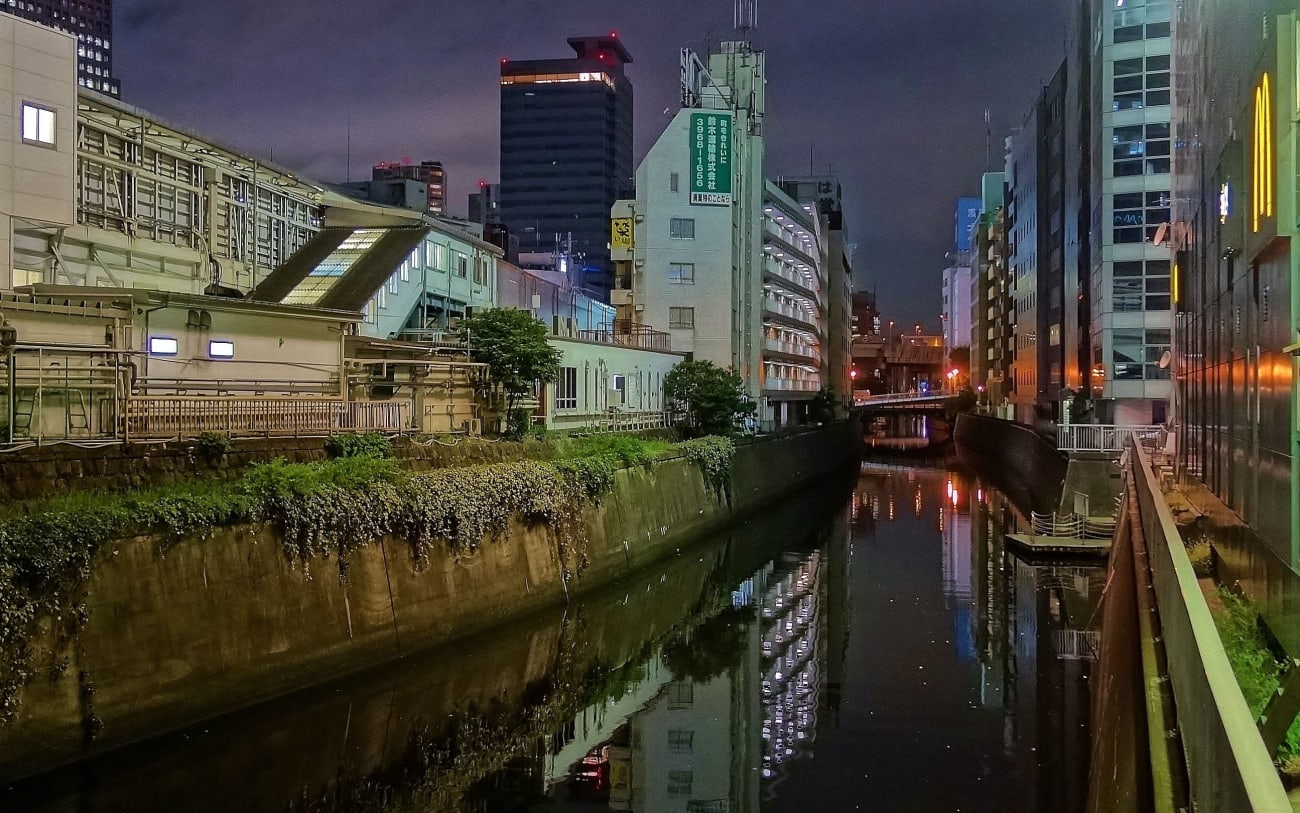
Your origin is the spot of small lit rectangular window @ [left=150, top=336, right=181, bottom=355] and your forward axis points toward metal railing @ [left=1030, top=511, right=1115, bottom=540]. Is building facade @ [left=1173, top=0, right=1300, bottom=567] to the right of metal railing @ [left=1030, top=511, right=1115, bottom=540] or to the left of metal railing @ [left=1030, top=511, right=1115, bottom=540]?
right

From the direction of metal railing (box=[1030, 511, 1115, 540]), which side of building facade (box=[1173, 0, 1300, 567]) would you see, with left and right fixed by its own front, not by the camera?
right

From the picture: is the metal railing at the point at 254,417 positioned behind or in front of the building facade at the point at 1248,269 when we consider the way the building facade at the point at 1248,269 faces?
in front

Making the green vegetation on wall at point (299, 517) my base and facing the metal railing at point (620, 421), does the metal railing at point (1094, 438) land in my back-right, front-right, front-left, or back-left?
front-right

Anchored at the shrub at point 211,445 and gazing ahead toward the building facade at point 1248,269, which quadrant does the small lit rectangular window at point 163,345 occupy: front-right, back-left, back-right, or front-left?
back-left

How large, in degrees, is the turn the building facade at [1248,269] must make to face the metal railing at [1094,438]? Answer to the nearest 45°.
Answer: approximately 90° to its right

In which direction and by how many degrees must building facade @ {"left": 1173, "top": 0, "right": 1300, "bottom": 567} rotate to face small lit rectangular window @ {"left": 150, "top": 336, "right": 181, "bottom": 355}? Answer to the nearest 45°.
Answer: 0° — it already faces it

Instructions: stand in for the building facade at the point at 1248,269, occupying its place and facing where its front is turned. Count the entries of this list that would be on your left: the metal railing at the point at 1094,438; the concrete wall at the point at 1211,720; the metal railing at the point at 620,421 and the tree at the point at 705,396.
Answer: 1

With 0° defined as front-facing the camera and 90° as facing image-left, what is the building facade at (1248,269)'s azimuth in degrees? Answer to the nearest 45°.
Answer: approximately 90°

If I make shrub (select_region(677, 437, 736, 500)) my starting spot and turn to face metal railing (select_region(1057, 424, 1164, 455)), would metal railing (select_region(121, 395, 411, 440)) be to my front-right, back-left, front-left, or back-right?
back-right

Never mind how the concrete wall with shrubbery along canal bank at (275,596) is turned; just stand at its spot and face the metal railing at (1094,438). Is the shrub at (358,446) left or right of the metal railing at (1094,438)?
left

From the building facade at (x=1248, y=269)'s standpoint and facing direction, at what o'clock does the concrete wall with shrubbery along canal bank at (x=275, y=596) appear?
The concrete wall with shrubbery along canal bank is roughly at 11 o'clock from the building facade.

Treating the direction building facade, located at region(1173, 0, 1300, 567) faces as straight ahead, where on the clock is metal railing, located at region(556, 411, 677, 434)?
The metal railing is roughly at 1 o'clock from the building facade.

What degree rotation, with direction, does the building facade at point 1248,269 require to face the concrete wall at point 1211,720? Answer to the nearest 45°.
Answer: approximately 90° to its left

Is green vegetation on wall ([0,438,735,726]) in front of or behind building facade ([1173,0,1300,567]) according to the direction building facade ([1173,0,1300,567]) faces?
in front

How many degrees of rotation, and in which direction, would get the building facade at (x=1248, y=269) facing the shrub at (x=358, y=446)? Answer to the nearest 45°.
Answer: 0° — it already faces it

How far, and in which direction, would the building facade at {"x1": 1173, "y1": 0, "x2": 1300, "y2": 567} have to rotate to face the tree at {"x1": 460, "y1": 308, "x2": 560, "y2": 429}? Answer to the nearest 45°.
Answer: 0° — it already faces it
